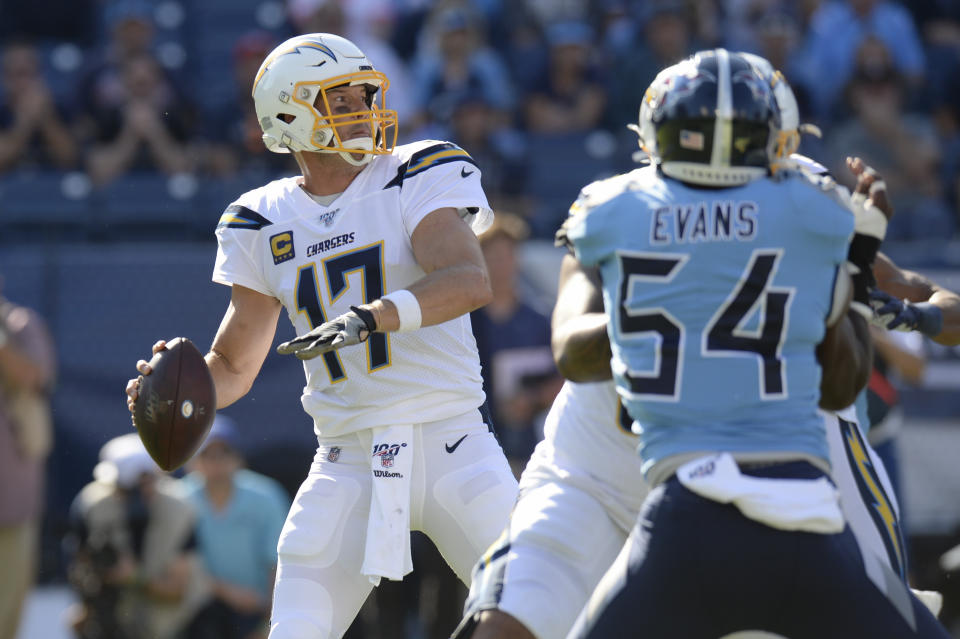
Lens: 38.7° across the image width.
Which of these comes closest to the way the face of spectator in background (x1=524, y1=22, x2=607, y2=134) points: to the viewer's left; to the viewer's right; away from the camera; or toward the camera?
toward the camera

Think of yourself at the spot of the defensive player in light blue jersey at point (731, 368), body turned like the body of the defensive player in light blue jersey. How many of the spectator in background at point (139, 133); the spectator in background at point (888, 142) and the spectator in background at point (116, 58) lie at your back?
0

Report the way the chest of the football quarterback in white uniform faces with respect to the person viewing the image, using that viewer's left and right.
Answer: facing the viewer

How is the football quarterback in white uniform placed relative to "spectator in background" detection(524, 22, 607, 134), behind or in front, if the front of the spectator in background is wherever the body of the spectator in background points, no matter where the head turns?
in front

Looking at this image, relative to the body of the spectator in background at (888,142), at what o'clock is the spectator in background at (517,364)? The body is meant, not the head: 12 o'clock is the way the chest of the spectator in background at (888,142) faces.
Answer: the spectator in background at (517,364) is roughly at 1 o'clock from the spectator in background at (888,142).

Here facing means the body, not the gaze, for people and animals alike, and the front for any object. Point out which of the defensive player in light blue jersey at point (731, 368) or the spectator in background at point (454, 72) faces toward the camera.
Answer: the spectator in background

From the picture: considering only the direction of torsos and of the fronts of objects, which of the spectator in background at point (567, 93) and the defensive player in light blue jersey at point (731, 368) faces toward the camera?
the spectator in background

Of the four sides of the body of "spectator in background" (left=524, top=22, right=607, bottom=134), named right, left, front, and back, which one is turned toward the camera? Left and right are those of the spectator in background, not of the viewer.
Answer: front

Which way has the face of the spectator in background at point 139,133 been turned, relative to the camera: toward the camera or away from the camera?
toward the camera

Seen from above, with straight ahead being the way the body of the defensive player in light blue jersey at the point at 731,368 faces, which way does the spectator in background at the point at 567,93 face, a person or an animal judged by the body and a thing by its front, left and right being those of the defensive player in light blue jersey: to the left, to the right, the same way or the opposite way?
the opposite way

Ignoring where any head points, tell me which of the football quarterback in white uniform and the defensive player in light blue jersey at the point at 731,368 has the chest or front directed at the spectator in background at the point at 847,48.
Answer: the defensive player in light blue jersey

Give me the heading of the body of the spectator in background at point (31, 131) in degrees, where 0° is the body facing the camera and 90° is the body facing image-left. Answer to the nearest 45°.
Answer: approximately 0°

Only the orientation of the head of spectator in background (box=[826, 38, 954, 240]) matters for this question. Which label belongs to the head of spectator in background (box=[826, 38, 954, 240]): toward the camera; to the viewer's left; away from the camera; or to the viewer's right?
toward the camera

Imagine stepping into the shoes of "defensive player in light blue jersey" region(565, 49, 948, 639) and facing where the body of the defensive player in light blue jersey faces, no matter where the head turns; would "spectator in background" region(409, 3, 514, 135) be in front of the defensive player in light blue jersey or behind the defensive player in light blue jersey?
in front

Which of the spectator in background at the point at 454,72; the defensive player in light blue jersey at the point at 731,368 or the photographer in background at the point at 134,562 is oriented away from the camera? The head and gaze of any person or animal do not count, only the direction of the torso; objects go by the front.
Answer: the defensive player in light blue jersey

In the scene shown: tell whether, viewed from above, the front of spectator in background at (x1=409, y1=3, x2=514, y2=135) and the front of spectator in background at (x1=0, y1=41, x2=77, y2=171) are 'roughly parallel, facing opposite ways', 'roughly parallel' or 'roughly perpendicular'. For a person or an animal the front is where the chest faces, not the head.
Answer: roughly parallel

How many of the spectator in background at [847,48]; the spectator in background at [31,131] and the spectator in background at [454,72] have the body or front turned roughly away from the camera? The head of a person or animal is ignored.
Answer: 0

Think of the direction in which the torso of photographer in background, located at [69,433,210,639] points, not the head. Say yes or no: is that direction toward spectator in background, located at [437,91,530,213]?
no

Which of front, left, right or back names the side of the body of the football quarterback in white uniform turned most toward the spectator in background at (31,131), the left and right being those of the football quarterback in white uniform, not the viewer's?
back

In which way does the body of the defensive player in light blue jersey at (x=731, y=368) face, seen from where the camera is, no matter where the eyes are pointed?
away from the camera

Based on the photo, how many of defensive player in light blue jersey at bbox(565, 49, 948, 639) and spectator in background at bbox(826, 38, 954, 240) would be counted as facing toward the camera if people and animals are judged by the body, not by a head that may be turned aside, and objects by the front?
1

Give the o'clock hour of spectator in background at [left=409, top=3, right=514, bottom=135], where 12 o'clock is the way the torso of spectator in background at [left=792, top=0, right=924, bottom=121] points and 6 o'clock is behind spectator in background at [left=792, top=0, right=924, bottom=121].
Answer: spectator in background at [left=409, top=3, right=514, bottom=135] is roughly at 2 o'clock from spectator in background at [left=792, top=0, right=924, bottom=121].
